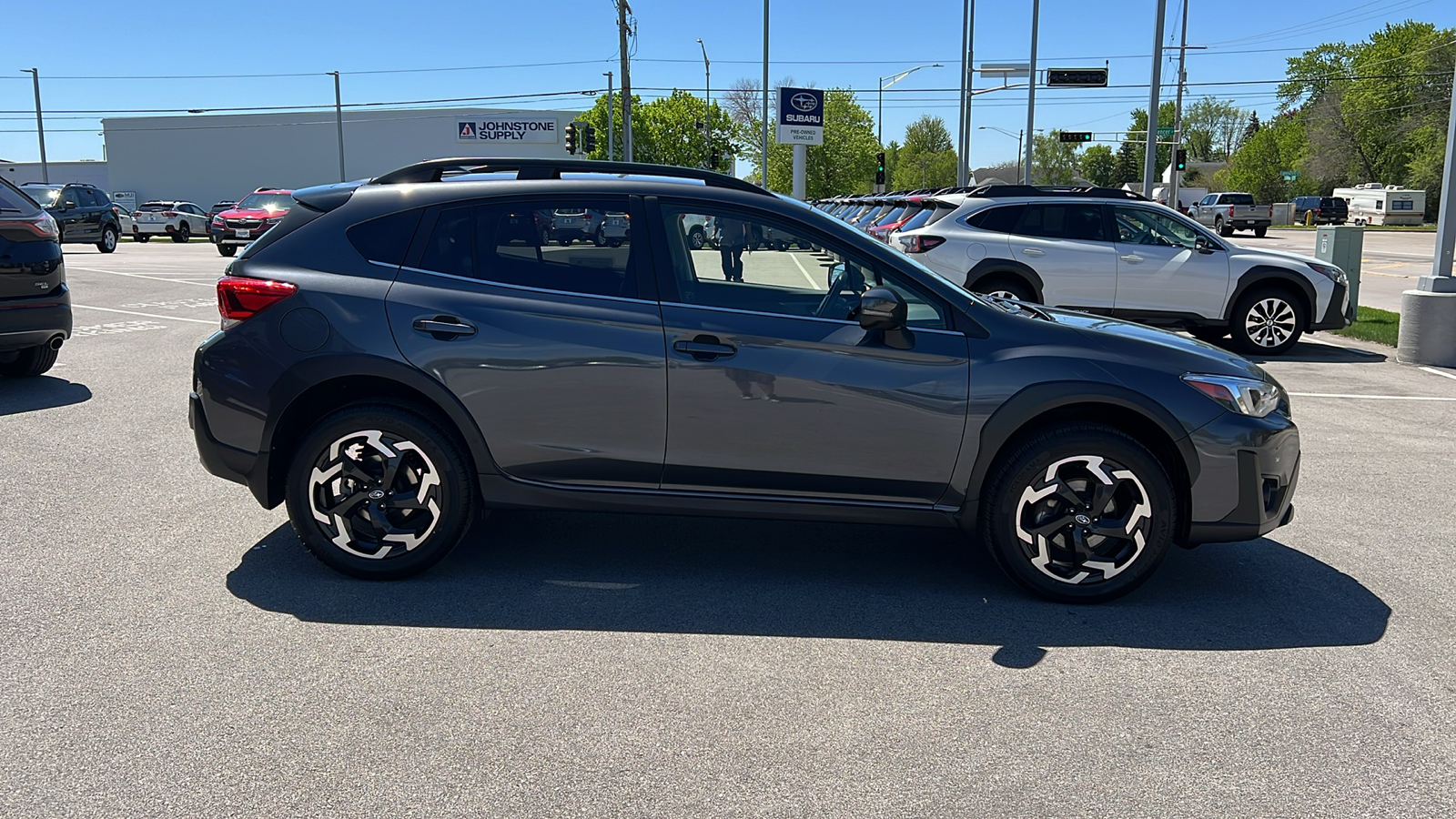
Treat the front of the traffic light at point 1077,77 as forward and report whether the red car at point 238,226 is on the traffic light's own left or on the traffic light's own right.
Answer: on the traffic light's own right

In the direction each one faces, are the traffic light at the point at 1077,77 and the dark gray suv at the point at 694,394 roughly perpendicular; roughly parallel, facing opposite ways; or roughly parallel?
roughly perpendicular

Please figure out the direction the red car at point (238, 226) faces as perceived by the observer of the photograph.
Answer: facing the viewer and to the left of the viewer

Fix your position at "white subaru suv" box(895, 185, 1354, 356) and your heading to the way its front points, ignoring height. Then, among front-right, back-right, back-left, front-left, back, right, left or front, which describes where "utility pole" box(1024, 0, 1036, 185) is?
left

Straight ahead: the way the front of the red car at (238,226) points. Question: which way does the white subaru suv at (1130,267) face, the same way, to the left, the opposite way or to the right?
to the left

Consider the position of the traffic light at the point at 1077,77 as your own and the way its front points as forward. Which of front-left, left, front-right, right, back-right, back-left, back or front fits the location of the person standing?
front

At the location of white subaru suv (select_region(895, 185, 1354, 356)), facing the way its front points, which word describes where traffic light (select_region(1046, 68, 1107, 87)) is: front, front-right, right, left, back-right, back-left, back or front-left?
left

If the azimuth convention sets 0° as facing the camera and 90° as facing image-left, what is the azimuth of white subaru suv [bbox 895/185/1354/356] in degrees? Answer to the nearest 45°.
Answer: approximately 270°

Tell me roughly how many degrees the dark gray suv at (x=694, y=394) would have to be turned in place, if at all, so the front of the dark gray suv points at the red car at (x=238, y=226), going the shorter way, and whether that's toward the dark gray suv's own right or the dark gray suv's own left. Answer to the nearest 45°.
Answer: approximately 135° to the dark gray suv's own left

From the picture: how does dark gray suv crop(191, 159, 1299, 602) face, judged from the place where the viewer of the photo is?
facing to the right of the viewer

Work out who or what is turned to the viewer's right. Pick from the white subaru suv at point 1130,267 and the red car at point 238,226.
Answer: the white subaru suv

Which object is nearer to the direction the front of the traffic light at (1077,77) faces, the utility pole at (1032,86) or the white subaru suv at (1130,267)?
the white subaru suv

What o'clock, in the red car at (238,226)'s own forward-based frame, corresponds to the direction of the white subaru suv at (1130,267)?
The white subaru suv is roughly at 10 o'clock from the red car.

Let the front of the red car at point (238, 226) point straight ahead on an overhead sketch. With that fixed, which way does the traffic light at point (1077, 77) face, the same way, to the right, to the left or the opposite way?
the same way

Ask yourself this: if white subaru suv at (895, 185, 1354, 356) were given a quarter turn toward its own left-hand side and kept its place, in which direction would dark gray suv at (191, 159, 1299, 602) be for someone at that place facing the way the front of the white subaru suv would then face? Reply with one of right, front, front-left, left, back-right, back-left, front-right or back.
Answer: back

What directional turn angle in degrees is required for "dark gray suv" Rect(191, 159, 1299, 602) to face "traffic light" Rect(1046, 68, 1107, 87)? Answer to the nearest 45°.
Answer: approximately 90° to its left

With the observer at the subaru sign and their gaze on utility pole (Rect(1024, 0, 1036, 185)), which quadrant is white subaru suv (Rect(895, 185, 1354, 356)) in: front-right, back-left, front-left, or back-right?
back-right

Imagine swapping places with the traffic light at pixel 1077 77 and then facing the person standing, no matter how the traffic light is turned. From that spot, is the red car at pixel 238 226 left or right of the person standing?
right
